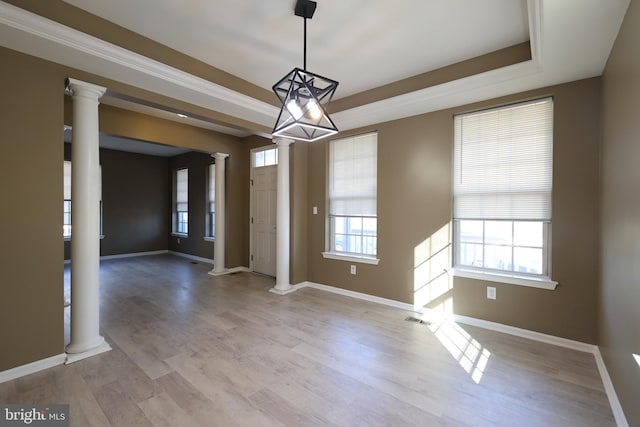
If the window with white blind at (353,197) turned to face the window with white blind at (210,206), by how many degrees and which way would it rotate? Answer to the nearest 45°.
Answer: approximately 90° to its right

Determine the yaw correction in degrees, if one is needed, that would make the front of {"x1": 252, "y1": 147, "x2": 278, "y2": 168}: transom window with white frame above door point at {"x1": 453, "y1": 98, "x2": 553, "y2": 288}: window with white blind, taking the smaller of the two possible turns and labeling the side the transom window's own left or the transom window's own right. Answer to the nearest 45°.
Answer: approximately 90° to the transom window's own left

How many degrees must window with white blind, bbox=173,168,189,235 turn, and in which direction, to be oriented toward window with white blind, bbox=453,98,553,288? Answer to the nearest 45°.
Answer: approximately 90° to its left

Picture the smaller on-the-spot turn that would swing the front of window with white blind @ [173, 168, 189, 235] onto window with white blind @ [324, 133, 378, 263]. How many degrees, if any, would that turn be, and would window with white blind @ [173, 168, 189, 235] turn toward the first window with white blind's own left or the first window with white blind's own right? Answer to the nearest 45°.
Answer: approximately 90° to the first window with white blind's own left

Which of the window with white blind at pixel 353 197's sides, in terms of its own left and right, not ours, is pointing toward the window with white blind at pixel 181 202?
right

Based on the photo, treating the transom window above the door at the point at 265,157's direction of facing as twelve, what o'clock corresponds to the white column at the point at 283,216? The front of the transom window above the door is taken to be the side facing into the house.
The white column is roughly at 10 o'clock from the transom window above the door.

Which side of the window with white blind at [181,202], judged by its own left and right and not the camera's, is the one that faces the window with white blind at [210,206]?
left

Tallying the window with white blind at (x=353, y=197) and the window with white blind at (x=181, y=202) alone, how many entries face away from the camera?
0

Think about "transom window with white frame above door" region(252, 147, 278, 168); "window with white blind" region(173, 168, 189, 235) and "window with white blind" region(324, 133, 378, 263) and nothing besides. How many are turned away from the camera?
0

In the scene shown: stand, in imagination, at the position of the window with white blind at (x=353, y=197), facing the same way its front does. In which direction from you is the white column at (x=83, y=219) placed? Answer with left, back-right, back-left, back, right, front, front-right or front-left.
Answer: front

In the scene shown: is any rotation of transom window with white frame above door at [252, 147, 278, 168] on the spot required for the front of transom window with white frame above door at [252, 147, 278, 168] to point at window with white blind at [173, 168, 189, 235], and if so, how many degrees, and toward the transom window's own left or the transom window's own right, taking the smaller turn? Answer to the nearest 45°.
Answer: approximately 90° to the transom window's own right

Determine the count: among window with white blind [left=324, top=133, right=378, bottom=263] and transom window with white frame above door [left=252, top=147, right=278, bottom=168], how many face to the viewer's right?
0

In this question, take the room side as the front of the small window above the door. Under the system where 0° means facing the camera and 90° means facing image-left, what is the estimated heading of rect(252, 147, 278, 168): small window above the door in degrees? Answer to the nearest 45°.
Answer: approximately 45°

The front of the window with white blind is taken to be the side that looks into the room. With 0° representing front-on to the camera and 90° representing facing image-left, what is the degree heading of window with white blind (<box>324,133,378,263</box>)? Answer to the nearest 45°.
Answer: approximately 45°

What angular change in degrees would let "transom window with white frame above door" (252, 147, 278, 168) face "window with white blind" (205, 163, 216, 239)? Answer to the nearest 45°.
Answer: approximately 90° to its right
